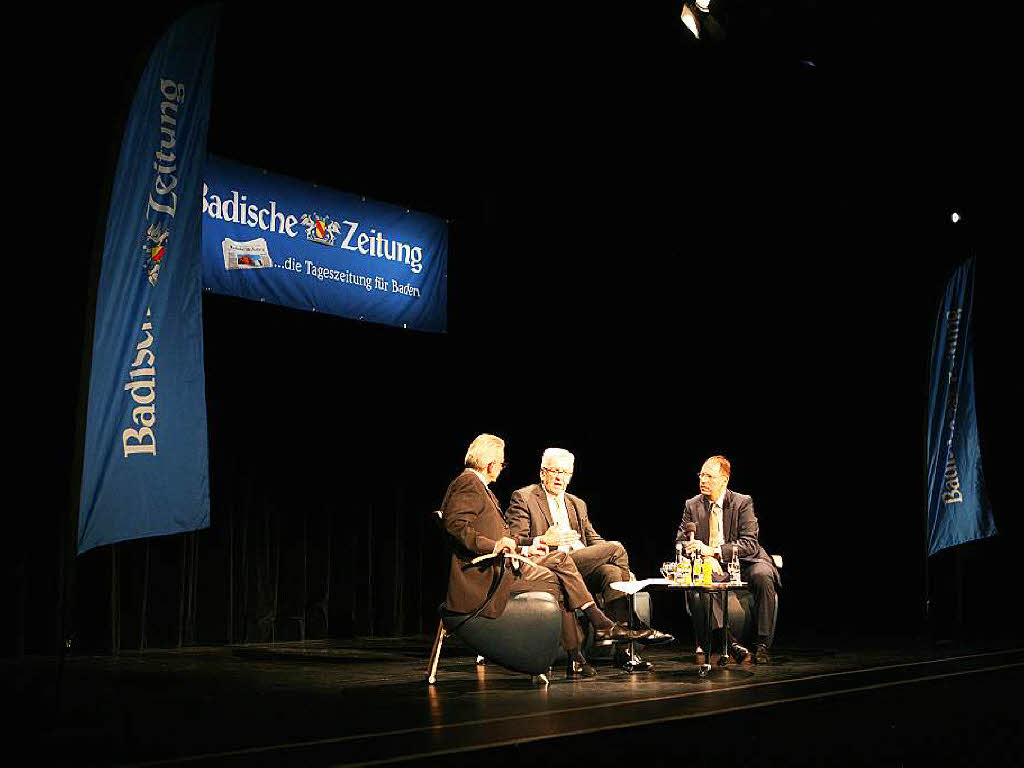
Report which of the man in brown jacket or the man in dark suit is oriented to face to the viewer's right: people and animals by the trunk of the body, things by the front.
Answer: the man in brown jacket

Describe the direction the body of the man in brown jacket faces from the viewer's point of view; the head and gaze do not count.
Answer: to the viewer's right

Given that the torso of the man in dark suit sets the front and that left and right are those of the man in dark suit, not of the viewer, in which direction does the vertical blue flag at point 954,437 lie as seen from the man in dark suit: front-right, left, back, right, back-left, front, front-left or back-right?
back

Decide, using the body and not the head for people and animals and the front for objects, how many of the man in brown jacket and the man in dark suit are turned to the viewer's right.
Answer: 1

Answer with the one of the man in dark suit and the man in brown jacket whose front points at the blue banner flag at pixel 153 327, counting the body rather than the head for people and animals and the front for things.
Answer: the man in dark suit

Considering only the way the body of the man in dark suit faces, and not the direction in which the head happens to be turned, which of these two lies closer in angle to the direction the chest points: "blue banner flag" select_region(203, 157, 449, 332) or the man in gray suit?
the man in gray suit
